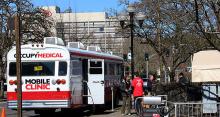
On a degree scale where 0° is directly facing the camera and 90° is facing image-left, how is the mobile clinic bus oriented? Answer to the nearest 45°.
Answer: approximately 225°

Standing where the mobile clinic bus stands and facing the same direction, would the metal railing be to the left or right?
on its right

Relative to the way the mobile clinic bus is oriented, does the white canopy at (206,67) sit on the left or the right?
on its right
